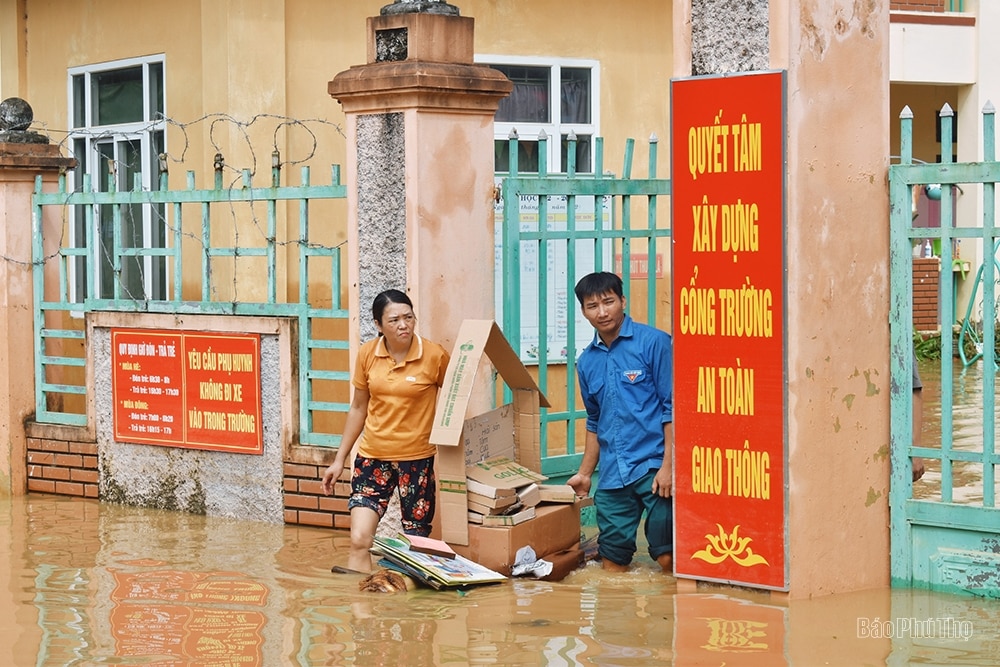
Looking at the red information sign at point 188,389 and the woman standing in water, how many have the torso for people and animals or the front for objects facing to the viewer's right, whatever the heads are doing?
0

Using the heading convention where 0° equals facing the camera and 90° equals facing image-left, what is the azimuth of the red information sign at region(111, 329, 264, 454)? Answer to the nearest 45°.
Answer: approximately 45°

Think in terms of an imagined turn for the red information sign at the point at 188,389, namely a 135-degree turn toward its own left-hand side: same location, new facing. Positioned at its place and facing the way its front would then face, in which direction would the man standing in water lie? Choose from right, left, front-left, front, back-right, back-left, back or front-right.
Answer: front-right

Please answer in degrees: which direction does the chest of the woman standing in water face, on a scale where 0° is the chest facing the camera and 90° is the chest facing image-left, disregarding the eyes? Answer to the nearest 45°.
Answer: approximately 0°

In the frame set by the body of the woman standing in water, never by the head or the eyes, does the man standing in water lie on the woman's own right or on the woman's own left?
on the woman's own left

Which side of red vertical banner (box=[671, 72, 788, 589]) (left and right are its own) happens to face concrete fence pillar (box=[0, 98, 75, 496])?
right

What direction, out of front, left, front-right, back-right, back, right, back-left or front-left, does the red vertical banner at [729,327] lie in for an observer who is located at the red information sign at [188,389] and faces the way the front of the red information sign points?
left

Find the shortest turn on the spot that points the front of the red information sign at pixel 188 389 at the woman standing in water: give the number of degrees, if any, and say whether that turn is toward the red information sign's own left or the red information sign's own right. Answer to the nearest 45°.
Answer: approximately 90° to the red information sign's own left

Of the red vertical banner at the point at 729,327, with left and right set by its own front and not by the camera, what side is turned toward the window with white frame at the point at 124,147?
right

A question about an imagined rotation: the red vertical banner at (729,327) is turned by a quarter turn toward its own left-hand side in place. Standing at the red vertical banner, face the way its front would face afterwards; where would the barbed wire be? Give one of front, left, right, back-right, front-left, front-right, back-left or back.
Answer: back

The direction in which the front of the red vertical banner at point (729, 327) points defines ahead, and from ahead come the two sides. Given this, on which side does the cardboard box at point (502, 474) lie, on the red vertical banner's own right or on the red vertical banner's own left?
on the red vertical banner's own right
